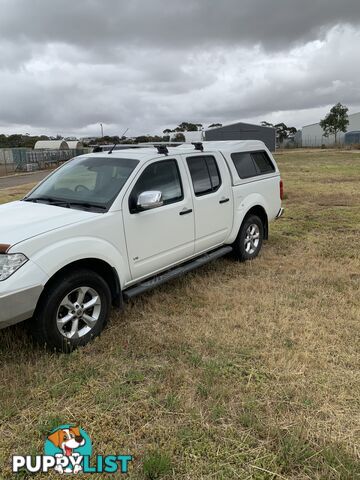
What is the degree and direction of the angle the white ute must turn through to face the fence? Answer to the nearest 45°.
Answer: approximately 135° to its right

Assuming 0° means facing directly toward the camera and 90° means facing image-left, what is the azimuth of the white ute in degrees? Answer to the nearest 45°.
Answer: approximately 45°
